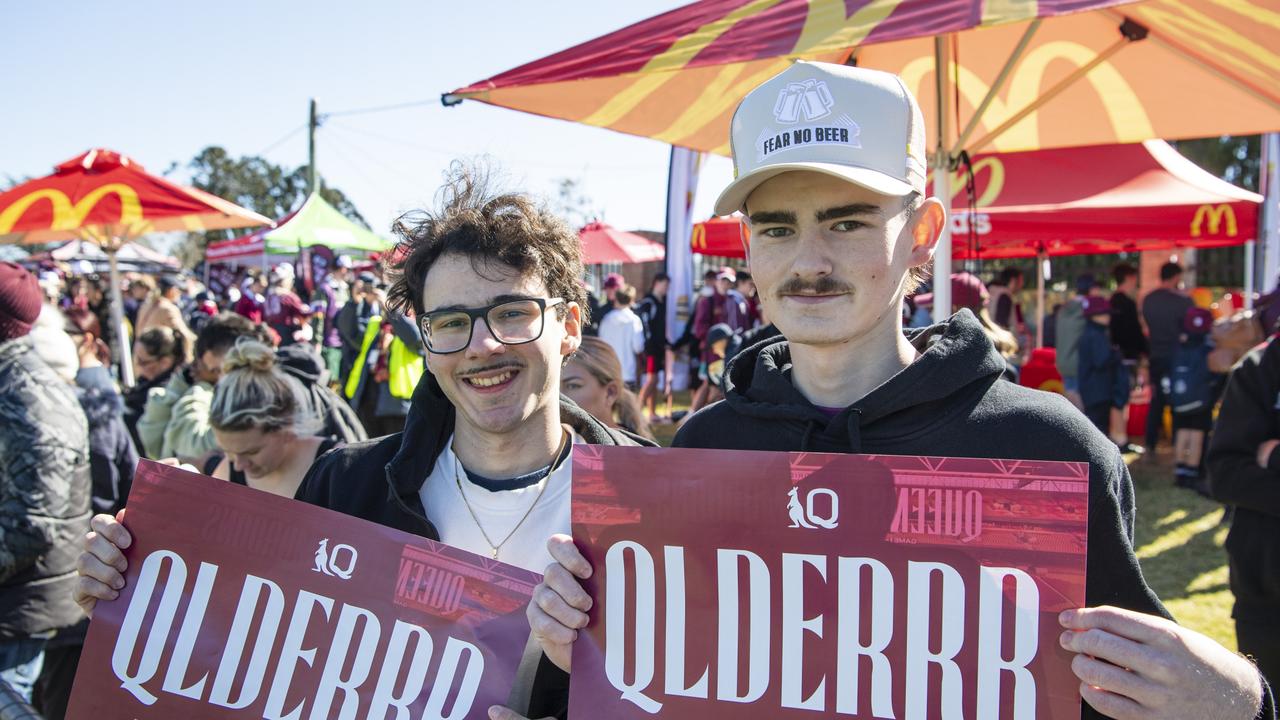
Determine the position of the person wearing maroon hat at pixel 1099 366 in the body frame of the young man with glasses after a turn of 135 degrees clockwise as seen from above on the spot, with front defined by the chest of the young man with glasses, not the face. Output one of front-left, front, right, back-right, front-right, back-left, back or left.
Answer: right

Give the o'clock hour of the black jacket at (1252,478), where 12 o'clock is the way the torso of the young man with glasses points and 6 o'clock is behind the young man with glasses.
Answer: The black jacket is roughly at 9 o'clock from the young man with glasses.

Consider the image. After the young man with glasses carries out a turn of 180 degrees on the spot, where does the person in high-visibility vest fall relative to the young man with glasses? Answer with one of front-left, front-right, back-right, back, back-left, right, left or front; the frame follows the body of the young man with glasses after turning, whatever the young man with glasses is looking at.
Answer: front

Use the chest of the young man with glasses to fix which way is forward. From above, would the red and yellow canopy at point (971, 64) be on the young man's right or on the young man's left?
on the young man's left

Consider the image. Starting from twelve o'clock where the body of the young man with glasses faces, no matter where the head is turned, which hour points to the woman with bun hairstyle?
The woman with bun hairstyle is roughly at 5 o'clock from the young man with glasses.

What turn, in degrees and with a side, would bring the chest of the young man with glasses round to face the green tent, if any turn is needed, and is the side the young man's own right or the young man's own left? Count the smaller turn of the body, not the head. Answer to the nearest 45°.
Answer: approximately 180°

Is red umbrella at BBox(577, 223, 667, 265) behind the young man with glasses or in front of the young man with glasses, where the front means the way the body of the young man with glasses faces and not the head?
behind

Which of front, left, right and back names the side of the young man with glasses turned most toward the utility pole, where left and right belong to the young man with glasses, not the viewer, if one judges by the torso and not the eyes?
back

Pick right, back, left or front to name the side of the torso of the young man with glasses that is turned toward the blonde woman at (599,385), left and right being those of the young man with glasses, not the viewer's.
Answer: back

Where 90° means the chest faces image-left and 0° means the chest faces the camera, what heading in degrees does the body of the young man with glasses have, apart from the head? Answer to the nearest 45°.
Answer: approximately 0°

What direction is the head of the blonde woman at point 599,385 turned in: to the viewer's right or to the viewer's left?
to the viewer's left
